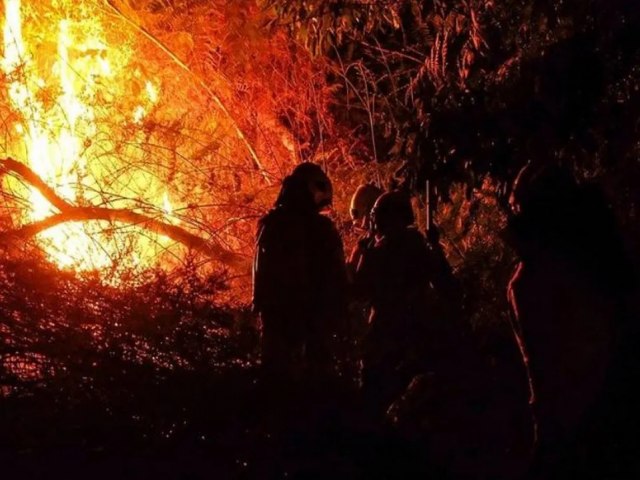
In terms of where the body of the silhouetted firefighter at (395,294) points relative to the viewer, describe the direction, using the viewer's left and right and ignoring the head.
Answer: facing away from the viewer and to the left of the viewer

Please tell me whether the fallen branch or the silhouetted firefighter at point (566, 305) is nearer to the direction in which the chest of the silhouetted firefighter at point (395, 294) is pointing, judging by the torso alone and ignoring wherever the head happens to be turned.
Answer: the fallen branch

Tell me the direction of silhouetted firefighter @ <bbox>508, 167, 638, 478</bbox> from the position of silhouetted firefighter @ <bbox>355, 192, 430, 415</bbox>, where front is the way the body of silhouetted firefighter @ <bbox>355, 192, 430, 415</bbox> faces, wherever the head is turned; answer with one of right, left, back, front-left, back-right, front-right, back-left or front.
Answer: back

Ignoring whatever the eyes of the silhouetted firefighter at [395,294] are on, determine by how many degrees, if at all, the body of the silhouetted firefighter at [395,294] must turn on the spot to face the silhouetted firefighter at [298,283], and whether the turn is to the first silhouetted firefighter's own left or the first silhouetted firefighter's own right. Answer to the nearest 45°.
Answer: approximately 90° to the first silhouetted firefighter's own left
